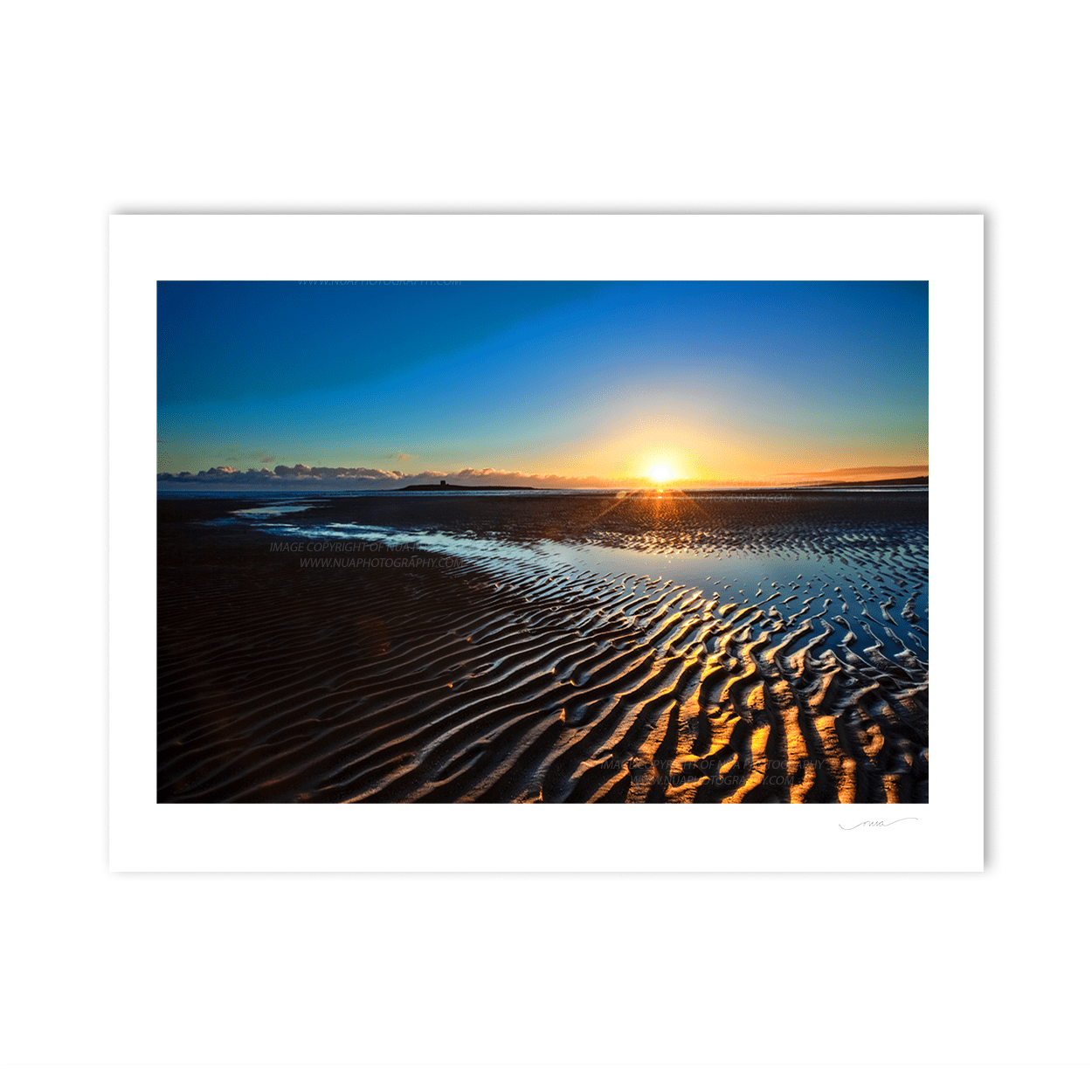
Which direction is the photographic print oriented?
toward the camera
